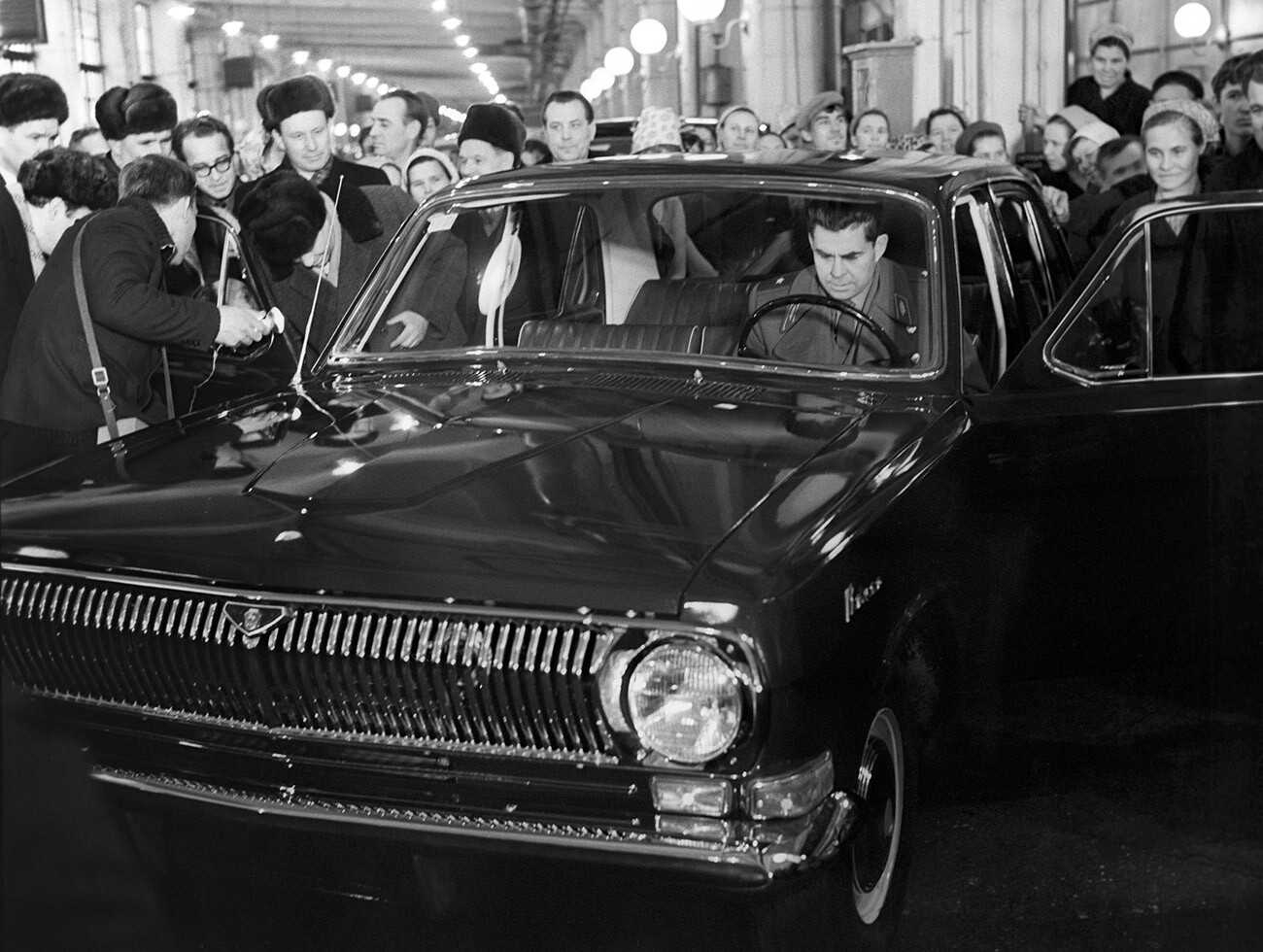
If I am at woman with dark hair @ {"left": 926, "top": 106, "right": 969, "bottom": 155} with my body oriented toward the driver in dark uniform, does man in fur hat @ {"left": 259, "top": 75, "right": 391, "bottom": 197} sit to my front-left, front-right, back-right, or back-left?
front-right

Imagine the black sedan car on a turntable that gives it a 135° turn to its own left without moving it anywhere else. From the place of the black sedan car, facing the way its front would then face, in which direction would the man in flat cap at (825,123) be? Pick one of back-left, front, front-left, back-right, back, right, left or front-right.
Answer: left

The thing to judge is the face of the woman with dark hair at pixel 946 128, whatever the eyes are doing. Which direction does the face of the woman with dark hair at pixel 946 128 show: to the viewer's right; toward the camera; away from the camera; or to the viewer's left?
toward the camera

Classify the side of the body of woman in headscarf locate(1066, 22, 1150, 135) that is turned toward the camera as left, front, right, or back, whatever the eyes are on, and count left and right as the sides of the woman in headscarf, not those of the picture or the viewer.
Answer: front

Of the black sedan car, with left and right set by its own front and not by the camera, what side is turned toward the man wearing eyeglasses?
right

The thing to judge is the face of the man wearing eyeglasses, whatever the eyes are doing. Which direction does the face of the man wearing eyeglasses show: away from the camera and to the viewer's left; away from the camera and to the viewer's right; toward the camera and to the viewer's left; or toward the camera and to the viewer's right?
toward the camera and to the viewer's right

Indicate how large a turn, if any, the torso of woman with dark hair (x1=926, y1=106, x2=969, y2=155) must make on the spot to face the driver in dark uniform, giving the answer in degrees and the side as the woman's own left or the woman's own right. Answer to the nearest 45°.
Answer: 0° — they already face them

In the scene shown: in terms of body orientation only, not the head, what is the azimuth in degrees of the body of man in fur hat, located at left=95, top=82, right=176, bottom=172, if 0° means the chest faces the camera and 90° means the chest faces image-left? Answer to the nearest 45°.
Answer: approximately 315°

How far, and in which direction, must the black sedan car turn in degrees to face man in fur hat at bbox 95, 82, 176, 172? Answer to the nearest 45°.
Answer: approximately 90° to its right

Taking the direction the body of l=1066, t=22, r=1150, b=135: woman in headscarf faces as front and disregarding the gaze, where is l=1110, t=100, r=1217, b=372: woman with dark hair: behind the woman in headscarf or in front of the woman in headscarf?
in front

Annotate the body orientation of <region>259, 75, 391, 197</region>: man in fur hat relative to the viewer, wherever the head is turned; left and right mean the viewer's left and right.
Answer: facing the viewer

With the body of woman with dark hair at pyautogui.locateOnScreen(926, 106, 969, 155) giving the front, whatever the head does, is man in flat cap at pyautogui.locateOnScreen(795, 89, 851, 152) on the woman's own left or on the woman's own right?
on the woman's own right

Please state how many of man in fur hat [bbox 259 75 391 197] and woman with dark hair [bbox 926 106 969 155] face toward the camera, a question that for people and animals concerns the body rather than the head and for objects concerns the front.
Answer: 2

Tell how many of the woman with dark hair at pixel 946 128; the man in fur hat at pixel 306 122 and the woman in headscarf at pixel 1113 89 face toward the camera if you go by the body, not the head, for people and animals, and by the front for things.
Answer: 3

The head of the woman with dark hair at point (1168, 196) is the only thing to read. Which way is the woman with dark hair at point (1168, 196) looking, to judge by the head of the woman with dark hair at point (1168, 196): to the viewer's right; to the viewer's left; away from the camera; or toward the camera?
toward the camera
